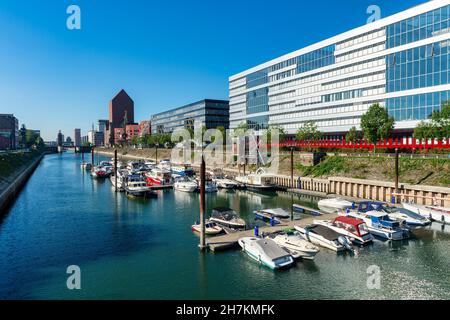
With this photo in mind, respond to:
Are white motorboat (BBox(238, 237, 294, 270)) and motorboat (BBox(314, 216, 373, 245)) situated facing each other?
no

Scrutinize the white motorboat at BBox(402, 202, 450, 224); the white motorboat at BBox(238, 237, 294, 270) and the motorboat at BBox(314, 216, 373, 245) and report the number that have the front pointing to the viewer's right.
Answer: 0

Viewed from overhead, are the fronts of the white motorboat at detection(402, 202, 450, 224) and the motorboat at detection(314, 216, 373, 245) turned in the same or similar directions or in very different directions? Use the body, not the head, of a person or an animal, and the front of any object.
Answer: same or similar directions

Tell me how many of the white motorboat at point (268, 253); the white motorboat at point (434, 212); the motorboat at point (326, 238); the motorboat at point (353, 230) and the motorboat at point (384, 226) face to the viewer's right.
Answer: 0

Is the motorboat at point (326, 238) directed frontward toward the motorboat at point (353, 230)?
no

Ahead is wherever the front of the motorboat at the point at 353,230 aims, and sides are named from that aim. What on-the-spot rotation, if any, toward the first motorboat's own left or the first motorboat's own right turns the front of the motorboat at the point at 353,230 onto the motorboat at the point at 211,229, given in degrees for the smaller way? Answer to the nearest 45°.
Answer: approximately 45° to the first motorboat's own left

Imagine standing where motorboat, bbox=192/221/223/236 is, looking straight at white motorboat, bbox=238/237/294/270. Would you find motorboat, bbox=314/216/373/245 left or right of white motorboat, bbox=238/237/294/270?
left

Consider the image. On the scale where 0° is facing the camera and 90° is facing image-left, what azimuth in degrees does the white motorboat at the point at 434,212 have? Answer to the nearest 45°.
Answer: approximately 135°

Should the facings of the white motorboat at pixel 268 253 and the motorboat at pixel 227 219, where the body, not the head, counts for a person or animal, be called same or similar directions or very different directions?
very different directions

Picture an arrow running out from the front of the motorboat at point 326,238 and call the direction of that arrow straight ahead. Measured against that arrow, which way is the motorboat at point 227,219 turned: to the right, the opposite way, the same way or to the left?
the opposite way

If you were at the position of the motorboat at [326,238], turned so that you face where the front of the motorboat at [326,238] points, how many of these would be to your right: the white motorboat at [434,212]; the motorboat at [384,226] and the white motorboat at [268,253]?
2

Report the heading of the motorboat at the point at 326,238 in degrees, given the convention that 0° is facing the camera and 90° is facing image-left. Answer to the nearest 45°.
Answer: approximately 135°
